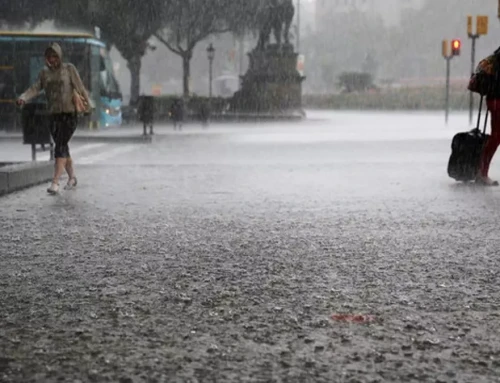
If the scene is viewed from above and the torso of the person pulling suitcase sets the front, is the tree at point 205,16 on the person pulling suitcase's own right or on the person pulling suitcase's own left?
on the person pulling suitcase's own left

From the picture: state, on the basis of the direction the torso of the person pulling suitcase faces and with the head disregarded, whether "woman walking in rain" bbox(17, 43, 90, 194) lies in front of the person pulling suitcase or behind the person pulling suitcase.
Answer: behind

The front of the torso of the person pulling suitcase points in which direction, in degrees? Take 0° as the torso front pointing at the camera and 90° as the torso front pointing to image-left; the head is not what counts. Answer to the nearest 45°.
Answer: approximately 270°

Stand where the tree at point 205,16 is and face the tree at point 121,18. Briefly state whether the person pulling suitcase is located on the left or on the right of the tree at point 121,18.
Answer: left

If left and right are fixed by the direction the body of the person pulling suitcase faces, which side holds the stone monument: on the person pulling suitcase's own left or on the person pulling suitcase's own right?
on the person pulling suitcase's own left

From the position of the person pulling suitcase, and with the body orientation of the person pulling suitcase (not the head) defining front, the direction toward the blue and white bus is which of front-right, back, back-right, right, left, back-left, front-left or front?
back-left

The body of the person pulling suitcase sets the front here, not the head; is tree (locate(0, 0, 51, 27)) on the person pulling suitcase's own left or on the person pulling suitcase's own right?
on the person pulling suitcase's own left

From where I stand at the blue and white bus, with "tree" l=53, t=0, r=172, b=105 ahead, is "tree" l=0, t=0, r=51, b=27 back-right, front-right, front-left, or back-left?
front-left

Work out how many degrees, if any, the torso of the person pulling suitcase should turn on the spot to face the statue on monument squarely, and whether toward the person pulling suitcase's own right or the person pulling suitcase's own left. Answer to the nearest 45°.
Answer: approximately 90° to the person pulling suitcase's own left
